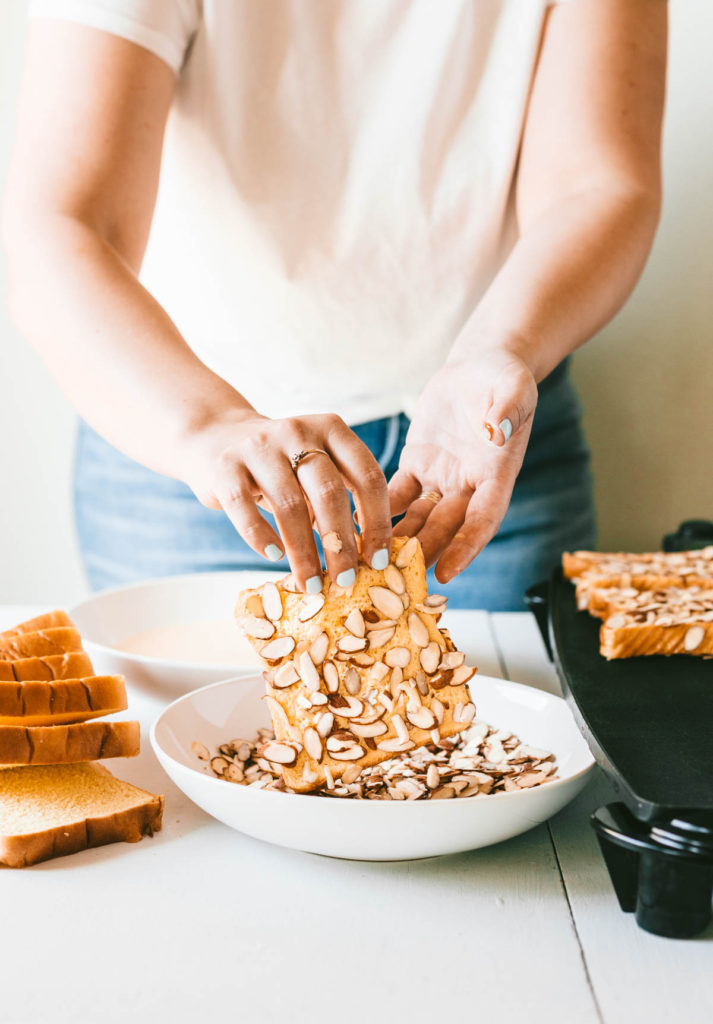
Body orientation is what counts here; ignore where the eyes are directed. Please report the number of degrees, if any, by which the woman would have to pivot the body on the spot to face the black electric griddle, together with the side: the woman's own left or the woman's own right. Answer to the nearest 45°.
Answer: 0° — they already face it

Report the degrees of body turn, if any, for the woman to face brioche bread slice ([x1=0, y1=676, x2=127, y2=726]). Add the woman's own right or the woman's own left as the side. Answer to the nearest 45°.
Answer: approximately 45° to the woman's own right

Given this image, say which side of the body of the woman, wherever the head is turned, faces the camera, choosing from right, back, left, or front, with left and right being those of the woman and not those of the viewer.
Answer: front

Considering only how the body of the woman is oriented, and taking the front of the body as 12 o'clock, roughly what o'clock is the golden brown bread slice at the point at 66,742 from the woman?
The golden brown bread slice is roughly at 1 o'clock from the woman.

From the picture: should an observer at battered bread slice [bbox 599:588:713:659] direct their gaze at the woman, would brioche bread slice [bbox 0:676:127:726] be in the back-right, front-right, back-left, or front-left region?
front-left

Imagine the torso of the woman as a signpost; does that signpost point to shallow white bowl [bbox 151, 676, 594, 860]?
yes
